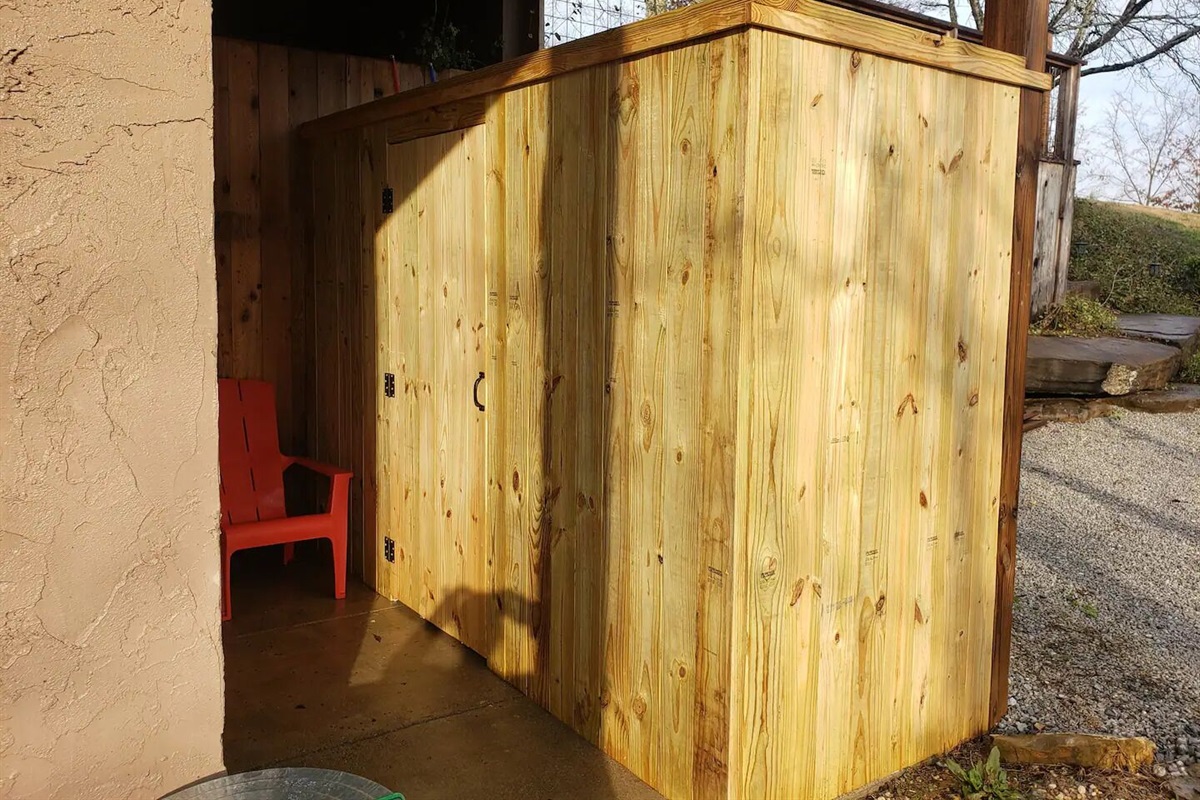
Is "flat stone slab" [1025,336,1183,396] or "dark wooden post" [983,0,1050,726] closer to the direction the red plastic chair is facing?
the dark wooden post

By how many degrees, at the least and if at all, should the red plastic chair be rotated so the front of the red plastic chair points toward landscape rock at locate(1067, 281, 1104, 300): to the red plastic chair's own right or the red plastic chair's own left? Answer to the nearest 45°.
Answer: approximately 90° to the red plastic chair's own left

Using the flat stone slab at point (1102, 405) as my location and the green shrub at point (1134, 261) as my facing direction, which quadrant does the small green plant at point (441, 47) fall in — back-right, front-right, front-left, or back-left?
back-left

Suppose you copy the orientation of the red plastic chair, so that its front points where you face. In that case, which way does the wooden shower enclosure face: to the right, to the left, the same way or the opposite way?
to the right

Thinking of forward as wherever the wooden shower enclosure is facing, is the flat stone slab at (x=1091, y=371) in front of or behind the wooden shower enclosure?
behind

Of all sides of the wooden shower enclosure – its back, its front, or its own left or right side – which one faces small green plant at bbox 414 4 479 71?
right

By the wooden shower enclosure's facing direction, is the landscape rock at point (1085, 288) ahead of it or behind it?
behind

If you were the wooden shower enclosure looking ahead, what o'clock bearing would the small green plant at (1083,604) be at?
The small green plant is roughly at 6 o'clock from the wooden shower enclosure.

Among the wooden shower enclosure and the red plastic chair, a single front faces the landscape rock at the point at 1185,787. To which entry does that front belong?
the red plastic chair

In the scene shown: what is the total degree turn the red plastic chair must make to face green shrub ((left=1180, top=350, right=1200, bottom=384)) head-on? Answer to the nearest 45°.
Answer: approximately 45° to its left

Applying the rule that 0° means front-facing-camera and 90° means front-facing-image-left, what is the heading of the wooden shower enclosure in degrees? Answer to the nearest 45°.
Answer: approximately 45°

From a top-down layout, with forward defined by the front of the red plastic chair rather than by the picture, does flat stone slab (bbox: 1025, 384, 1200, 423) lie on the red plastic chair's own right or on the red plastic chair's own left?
on the red plastic chair's own left

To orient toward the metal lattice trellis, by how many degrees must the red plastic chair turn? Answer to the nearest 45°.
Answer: approximately 90° to its left
